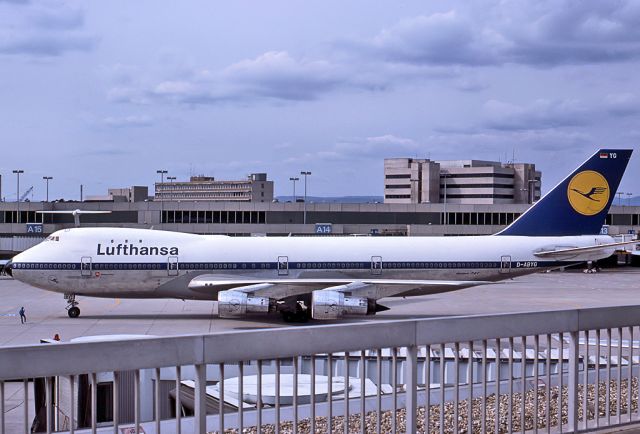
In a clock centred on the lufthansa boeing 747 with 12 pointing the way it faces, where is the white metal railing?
The white metal railing is roughly at 9 o'clock from the lufthansa boeing 747.

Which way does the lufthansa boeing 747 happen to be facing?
to the viewer's left
